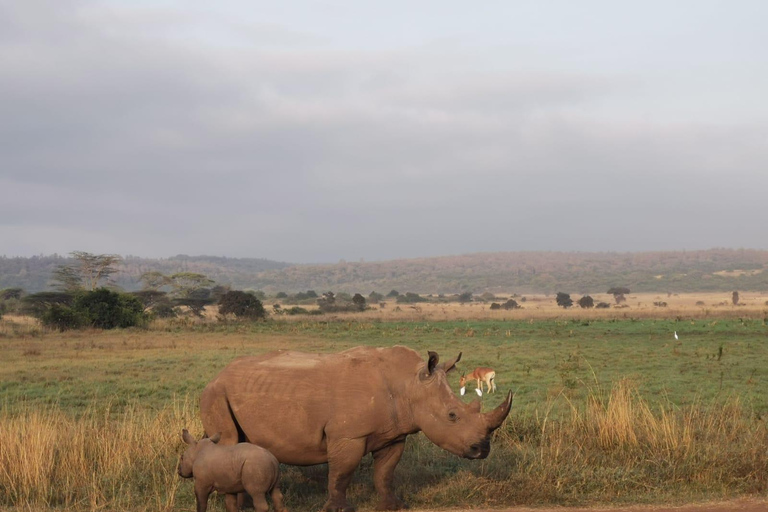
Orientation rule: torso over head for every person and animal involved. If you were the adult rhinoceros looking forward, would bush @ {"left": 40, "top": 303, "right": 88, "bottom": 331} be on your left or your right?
on your left

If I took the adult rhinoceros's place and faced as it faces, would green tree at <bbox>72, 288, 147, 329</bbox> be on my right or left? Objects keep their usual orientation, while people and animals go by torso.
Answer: on my left

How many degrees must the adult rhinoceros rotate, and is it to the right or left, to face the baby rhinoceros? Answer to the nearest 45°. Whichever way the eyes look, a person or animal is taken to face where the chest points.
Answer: approximately 135° to its right

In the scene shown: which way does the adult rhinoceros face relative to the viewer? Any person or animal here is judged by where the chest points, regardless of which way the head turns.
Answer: to the viewer's right
